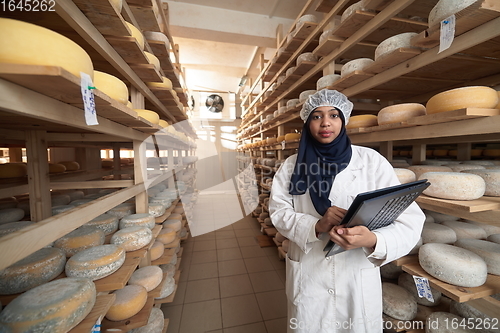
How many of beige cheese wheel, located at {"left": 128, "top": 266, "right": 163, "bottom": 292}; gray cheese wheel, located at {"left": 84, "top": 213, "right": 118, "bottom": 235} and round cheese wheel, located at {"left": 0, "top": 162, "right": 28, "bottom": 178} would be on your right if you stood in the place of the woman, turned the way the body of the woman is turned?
3

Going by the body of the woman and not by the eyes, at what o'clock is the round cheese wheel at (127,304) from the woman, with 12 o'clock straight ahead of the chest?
The round cheese wheel is roughly at 2 o'clock from the woman.

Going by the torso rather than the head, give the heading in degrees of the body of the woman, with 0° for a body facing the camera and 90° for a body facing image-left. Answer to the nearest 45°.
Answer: approximately 0°

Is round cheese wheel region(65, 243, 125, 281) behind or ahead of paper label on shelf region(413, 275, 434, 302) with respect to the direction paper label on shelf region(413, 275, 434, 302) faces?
ahead

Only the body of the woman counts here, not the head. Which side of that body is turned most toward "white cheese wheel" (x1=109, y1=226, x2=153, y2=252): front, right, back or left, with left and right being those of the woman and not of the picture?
right

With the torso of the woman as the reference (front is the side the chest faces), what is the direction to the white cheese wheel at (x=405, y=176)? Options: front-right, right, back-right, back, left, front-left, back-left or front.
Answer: back-left

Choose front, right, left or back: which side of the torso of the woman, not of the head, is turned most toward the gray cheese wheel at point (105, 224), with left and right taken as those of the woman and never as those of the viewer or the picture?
right

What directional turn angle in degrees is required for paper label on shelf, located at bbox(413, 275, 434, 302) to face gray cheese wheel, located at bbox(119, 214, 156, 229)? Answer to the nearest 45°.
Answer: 0° — it already faces it

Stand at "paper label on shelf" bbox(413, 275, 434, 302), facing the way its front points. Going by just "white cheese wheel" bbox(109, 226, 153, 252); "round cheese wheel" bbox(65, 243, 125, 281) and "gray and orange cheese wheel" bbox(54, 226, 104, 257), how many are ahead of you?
3

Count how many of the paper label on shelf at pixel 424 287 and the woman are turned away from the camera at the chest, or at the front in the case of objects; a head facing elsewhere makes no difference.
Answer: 0

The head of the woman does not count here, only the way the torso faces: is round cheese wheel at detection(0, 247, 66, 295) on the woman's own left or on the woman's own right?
on the woman's own right

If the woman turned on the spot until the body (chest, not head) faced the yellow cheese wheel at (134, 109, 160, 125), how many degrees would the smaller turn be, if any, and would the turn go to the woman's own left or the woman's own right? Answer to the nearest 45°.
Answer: approximately 90° to the woman's own right

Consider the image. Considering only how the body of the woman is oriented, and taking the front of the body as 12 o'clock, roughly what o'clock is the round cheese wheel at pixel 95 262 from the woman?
The round cheese wheel is roughly at 2 o'clock from the woman.

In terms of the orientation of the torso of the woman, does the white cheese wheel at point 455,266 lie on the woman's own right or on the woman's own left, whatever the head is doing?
on the woman's own left

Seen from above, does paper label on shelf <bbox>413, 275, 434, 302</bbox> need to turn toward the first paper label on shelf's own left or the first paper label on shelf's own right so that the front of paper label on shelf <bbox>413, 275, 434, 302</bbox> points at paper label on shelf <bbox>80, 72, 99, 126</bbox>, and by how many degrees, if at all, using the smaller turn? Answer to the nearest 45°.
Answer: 0° — it already faces it
